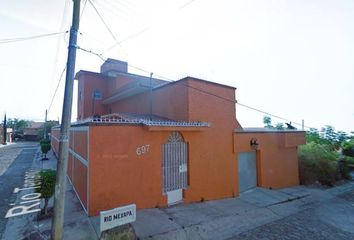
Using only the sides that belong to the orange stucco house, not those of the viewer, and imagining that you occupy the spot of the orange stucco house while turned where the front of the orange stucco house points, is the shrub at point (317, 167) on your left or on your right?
on your left

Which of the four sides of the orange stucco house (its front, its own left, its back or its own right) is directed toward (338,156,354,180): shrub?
left

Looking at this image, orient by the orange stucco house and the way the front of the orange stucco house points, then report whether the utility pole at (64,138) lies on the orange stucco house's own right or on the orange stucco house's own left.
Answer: on the orange stucco house's own right

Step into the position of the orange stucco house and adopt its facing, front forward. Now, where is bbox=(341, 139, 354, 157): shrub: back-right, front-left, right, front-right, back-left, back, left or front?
left

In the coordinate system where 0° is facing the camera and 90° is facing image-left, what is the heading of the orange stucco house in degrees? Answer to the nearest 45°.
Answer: approximately 315°

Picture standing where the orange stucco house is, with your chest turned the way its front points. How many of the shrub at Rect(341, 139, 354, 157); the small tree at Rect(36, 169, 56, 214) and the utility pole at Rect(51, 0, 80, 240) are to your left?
1

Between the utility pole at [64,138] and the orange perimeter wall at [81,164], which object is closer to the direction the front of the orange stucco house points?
the utility pole

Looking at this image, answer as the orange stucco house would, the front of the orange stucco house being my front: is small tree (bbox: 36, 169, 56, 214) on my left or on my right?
on my right
